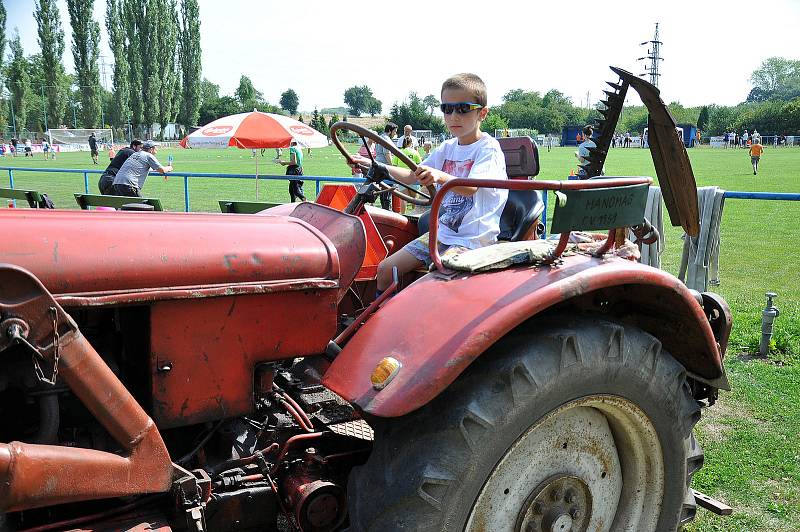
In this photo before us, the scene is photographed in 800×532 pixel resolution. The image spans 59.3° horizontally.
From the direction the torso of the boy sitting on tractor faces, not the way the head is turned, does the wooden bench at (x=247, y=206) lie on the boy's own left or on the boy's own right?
on the boy's own right

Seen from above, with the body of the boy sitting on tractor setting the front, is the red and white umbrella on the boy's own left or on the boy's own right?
on the boy's own right

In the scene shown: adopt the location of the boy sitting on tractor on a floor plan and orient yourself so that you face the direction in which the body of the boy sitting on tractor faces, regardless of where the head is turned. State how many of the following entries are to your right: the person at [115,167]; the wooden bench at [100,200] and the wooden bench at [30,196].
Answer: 3

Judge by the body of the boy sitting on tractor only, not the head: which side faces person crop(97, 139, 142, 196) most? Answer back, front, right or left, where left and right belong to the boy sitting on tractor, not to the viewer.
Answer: right

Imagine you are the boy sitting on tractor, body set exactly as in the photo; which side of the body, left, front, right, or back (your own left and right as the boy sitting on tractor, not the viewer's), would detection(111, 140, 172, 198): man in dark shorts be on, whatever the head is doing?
right

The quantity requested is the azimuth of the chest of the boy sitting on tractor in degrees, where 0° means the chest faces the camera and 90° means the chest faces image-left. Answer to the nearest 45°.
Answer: approximately 45°

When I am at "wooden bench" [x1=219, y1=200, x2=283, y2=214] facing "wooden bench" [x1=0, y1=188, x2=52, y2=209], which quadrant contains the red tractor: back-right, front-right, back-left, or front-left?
back-left

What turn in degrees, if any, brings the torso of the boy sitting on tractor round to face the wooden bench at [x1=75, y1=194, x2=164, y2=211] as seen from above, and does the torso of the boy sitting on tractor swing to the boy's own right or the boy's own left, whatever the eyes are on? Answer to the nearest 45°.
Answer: approximately 90° to the boy's own right

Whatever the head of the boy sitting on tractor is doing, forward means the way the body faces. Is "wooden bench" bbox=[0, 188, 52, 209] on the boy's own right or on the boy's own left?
on the boy's own right
